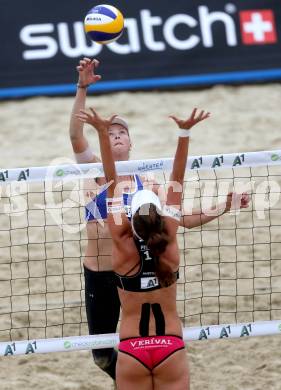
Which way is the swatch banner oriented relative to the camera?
toward the camera

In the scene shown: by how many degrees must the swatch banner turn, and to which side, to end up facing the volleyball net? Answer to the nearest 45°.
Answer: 0° — it already faces it

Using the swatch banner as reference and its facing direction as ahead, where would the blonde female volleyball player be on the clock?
The blonde female volleyball player is roughly at 12 o'clock from the swatch banner.
